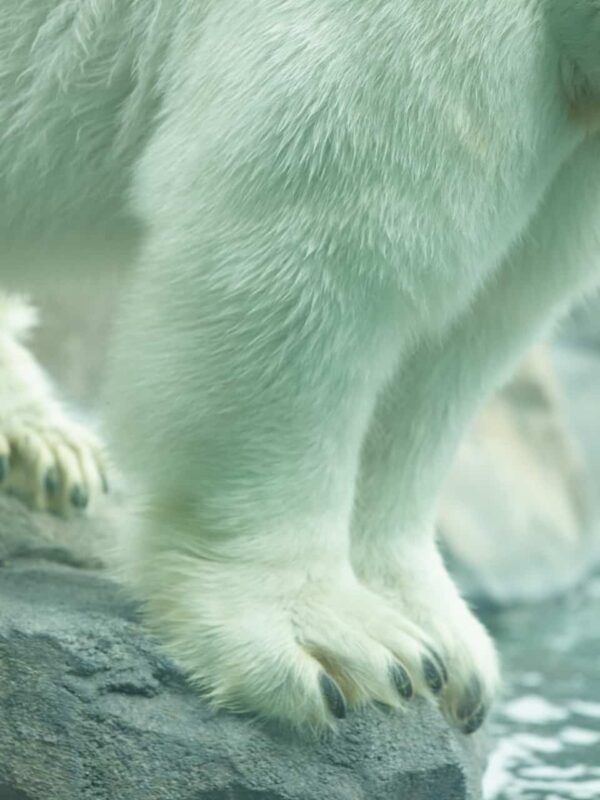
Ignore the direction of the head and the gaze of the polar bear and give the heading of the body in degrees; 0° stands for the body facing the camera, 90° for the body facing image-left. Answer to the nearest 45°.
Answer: approximately 315°
